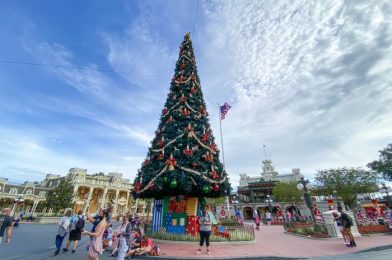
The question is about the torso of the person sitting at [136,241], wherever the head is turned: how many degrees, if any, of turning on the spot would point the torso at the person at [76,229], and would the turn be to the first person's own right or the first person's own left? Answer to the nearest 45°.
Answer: approximately 45° to the first person's own right

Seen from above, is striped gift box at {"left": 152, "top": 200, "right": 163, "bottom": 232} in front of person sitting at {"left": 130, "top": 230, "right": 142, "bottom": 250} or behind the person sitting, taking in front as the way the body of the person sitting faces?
behind

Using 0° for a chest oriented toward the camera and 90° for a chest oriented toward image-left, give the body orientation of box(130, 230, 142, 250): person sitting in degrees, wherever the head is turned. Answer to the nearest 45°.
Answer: approximately 45°

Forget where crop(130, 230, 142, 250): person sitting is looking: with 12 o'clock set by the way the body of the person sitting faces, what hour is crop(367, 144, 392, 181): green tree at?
The green tree is roughly at 7 o'clock from the person sitting.

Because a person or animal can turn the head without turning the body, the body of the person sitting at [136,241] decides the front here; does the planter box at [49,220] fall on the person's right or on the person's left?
on the person's right

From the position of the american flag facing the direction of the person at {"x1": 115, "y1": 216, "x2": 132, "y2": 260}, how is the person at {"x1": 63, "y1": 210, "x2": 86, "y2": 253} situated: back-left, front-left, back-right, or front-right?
front-right

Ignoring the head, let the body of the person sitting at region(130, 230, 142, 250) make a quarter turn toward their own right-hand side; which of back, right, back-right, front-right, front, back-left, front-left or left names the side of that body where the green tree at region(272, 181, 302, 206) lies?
right

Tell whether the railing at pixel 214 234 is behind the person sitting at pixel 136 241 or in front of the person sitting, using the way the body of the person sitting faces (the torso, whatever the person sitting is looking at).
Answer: behind
